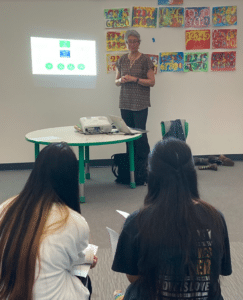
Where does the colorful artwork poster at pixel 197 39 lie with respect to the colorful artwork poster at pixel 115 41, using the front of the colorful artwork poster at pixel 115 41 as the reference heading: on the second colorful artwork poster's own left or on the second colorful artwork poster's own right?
on the second colorful artwork poster's own left

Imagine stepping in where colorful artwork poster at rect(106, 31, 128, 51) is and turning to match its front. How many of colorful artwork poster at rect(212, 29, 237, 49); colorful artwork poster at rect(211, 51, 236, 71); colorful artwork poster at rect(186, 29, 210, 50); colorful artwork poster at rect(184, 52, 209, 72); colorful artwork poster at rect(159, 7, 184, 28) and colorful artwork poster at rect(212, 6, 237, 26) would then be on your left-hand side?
6

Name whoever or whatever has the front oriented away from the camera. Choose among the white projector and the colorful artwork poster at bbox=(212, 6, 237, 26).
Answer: the white projector

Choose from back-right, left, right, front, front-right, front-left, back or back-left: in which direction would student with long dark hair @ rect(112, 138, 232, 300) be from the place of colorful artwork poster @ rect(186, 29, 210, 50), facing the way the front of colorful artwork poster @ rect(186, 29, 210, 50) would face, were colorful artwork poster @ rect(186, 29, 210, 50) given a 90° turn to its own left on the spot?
right

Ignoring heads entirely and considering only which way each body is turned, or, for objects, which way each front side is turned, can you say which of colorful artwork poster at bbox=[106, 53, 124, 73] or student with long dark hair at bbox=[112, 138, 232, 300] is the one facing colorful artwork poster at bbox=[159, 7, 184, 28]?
the student with long dark hair

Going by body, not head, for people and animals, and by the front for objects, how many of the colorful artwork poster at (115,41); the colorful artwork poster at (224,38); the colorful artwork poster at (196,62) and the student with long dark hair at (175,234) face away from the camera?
1

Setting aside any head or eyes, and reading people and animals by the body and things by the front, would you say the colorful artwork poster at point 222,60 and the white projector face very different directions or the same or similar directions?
very different directions

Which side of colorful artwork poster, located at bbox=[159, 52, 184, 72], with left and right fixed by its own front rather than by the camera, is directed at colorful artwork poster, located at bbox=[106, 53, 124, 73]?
right

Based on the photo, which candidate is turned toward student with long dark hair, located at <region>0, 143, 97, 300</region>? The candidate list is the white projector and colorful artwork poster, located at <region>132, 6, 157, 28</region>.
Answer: the colorful artwork poster

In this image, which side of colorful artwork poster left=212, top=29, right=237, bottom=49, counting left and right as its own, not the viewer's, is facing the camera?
front

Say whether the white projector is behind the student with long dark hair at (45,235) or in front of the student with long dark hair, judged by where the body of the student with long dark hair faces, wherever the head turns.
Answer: in front

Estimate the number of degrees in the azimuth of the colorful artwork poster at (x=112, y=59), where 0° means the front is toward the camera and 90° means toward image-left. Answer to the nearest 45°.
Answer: approximately 0°

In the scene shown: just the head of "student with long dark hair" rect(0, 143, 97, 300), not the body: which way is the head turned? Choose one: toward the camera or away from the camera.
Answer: away from the camera

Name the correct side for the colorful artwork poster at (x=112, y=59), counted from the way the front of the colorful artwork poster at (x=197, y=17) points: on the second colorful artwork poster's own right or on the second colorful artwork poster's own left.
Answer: on the second colorful artwork poster's own right

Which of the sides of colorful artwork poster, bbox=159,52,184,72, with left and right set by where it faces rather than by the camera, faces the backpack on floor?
front

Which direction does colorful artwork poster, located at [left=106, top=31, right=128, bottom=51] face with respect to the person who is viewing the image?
facing the viewer

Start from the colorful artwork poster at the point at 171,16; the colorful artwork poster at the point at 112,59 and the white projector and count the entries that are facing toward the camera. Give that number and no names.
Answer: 2

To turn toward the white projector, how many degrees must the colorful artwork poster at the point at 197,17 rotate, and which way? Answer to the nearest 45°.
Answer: approximately 45° to its right
